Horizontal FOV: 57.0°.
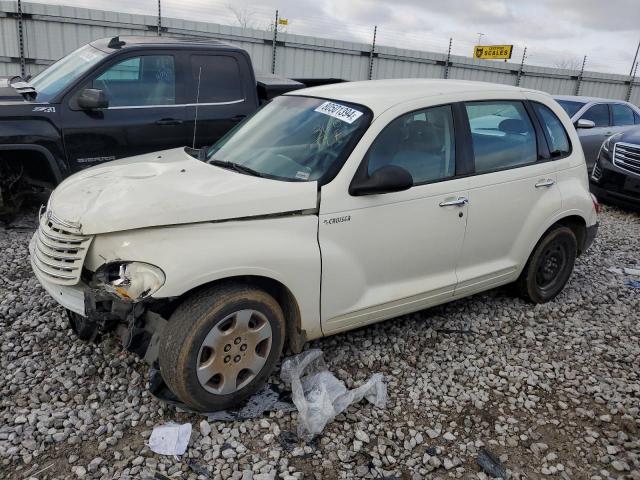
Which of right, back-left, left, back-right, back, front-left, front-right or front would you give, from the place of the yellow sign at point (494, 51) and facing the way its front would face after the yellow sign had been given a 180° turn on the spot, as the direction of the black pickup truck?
back

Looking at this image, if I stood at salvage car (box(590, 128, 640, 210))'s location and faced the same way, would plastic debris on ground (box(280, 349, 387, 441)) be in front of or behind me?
in front

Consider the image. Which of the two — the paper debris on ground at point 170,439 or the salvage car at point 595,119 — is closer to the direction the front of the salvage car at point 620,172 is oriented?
the paper debris on ground

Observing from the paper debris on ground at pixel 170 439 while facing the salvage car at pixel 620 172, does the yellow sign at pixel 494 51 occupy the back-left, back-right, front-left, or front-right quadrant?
front-left

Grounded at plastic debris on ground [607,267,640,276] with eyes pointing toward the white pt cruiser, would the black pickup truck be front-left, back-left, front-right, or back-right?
front-right

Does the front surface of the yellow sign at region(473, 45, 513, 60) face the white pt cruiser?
yes

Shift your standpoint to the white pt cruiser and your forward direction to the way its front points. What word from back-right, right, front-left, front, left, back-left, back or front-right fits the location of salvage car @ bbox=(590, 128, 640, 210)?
back

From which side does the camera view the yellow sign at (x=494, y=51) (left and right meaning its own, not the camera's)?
front

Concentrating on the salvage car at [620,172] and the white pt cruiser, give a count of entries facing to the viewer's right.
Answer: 0

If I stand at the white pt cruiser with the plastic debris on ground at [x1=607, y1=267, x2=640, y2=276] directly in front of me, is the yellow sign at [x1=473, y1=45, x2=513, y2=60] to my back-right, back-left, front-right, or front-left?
front-left

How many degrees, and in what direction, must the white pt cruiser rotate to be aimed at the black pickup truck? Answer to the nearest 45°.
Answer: approximately 90° to its right

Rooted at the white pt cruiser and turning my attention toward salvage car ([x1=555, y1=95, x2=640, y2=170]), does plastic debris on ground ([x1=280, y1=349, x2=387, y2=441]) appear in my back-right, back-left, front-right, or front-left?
back-right

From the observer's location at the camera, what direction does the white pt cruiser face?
facing the viewer and to the left of the viewer

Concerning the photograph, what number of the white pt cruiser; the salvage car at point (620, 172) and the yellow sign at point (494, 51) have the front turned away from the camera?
0

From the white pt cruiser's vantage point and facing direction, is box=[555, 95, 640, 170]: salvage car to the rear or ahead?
to the rear

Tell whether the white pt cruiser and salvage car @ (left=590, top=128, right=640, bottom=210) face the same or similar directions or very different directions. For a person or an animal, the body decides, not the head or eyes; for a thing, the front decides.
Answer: same or similar directions

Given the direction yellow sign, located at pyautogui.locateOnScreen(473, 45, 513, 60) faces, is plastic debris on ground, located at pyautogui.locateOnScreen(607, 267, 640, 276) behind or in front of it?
in front

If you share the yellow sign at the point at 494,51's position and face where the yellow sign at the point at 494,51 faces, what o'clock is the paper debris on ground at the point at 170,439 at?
The paper debris on ground is roughly at 12 o'clock from the yellow sign.
